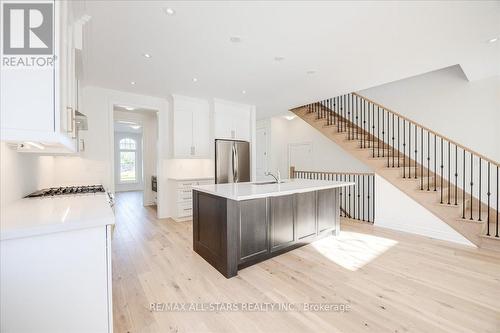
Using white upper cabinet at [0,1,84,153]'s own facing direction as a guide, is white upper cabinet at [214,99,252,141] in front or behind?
in front

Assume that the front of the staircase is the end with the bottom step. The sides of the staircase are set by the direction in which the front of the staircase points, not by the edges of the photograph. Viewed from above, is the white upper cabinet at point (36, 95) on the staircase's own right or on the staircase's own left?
on the staircase's own right

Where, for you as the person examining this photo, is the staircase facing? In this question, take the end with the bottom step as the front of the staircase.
facing the viewer and to the right of the viewer

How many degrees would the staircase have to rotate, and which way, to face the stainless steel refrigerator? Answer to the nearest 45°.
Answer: approximately 135° to its right

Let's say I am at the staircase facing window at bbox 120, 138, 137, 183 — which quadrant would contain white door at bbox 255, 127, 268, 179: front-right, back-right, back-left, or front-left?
front-right

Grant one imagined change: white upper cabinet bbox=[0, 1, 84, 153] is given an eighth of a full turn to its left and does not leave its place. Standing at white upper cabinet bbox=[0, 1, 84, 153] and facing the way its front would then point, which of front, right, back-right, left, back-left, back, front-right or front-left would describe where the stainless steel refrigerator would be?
front

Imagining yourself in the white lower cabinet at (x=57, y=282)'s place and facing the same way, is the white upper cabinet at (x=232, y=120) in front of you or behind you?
in front

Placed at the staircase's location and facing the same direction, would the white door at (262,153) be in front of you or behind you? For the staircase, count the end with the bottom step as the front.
behind

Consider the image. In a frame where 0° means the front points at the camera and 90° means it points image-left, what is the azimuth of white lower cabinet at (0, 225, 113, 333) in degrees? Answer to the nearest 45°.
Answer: approximately 270°

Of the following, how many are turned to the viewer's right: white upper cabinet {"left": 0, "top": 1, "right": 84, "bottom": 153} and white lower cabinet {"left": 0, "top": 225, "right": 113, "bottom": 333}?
2

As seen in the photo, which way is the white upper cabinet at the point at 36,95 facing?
to the viewer's right

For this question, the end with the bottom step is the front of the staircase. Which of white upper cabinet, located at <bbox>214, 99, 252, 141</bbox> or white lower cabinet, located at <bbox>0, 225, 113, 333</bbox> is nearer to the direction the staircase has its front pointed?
the white lower cabinet

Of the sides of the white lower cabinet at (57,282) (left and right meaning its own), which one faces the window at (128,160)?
left

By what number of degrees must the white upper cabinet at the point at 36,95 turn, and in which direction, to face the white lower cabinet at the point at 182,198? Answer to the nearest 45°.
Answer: approximately 45° to its left
